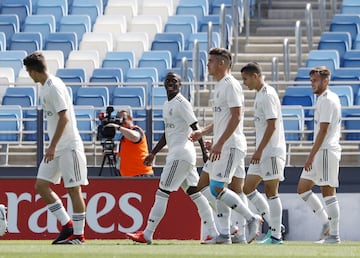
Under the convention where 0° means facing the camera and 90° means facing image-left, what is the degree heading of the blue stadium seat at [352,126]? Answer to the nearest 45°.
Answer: approximately 0°

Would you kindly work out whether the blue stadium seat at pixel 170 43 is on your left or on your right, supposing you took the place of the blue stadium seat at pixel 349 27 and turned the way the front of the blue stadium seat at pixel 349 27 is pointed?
on your right

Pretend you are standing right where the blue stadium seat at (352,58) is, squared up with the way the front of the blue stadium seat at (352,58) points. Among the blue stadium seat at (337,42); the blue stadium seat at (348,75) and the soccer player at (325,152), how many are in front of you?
2

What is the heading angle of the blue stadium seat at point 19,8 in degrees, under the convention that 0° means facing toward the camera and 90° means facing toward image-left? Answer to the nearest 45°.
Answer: approximately 0°

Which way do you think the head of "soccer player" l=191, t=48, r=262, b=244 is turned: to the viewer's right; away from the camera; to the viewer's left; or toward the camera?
to the viewer's left

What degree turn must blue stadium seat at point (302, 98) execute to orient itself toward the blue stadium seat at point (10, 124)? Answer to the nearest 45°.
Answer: approximately 90° to its right

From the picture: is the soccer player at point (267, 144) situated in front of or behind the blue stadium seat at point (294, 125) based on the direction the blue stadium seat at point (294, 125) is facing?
in front
